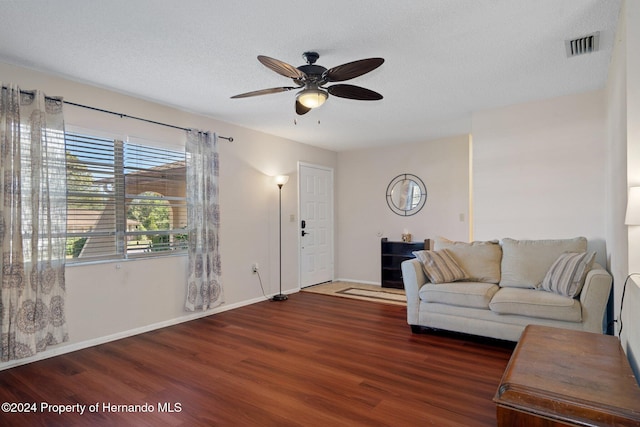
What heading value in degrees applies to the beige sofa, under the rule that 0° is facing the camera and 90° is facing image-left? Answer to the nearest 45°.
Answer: approximately 0°

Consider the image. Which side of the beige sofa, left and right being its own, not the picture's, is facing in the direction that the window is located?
right

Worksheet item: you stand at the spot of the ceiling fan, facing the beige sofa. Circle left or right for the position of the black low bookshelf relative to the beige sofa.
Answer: left

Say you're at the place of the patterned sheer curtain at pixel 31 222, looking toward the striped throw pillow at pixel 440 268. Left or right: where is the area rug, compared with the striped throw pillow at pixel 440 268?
left

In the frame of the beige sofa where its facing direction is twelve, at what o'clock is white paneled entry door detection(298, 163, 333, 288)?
The white paneled entry door is roughly at 4 o'clock from the beige sofa.

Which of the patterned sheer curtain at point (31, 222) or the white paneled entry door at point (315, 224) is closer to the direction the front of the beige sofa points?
the patterned sheer curtain

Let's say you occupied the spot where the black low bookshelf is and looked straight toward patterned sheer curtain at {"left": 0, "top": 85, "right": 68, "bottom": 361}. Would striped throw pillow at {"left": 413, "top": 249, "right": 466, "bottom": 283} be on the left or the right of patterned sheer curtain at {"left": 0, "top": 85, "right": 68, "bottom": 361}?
left

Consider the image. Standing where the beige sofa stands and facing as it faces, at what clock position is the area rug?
The area rug is roughly at 4 o'clock from the beige sofa.

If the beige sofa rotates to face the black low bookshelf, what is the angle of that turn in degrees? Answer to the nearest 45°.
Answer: approximately 135° to its right

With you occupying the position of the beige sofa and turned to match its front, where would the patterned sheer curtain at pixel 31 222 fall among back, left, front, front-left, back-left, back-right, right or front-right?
front-right
